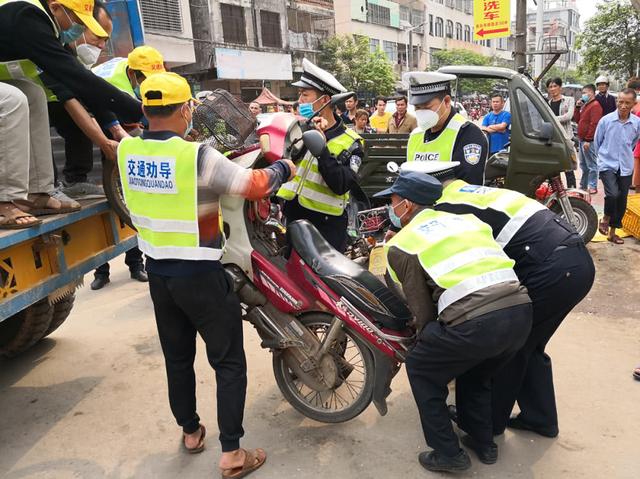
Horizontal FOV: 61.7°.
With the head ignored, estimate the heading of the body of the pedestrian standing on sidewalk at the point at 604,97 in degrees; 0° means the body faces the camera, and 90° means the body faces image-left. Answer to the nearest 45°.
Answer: approximately 45°

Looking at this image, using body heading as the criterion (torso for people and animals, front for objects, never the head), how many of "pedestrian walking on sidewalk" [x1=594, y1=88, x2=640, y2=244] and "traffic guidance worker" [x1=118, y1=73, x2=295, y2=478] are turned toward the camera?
1

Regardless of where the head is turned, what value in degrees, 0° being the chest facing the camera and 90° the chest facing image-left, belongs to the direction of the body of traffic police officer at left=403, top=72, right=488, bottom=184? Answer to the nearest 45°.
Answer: approximately 45°

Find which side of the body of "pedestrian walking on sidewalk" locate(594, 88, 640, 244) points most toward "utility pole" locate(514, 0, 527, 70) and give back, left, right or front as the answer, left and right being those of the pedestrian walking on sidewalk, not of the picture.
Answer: back

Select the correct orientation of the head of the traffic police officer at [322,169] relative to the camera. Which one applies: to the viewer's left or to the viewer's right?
to the viewer's left

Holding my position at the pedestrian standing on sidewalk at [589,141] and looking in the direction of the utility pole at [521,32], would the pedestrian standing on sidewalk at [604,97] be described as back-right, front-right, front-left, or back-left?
front-right

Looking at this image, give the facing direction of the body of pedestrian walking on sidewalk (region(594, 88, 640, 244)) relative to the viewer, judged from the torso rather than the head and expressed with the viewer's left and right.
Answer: facing the viewer

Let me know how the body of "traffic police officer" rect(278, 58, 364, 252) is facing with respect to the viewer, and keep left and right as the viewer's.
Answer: facing the viewer and to the left of the viewer

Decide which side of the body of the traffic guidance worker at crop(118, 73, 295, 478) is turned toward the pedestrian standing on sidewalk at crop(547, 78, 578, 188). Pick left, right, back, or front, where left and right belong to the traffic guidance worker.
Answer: front

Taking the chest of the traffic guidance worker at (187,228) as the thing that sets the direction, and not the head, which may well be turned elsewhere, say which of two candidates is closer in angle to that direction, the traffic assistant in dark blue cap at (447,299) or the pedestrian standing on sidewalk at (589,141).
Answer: the pedestrian standing on sidewalk

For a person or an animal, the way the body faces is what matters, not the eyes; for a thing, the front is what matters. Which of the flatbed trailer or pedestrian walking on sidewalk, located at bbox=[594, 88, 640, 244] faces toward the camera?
the pedestrian walking on sidewalk

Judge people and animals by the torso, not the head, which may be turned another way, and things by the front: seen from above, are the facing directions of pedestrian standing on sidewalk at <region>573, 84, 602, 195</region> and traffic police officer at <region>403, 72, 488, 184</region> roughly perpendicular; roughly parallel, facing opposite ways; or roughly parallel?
roughly parallel
